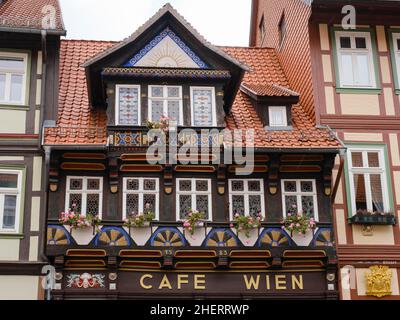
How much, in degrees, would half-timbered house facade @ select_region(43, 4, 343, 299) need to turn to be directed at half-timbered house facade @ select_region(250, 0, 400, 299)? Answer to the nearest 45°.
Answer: approximately 90° to its left

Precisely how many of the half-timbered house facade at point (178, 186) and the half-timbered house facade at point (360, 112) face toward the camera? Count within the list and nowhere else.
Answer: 2

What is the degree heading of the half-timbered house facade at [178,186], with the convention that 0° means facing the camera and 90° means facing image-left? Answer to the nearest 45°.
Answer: approximately 0°

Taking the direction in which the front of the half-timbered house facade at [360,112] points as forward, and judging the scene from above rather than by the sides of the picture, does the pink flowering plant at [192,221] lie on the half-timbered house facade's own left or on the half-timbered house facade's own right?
on the half-timbered house facade's own right

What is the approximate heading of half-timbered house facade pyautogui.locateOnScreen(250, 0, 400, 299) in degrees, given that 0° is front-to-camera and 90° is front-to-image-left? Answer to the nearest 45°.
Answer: approximately 0°
